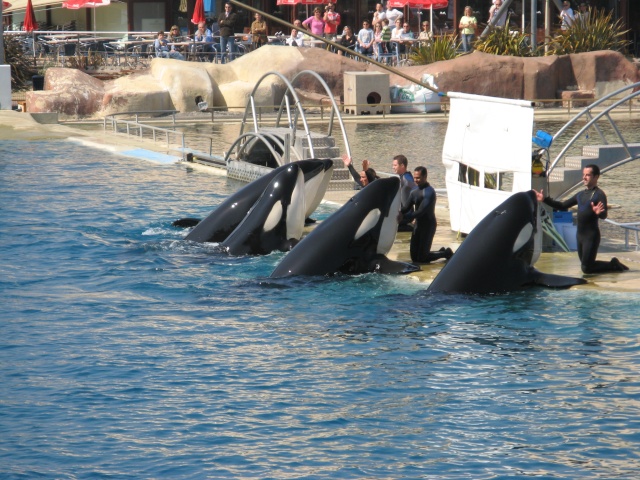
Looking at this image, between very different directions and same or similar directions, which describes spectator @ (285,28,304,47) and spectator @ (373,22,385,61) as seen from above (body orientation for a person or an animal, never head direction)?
same or similar directions

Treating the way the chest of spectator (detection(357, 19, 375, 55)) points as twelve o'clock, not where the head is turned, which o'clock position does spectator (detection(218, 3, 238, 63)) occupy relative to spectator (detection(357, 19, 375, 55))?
spectator (detection(218, 3, 238, 63)) is roughly at 3 o'clock from spectator (detection(357, 19, 375, 55)).

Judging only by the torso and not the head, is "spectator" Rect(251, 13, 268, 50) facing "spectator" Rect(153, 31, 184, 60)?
no

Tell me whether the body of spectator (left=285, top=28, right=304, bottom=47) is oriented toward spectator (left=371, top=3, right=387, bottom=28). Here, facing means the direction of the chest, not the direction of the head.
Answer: no

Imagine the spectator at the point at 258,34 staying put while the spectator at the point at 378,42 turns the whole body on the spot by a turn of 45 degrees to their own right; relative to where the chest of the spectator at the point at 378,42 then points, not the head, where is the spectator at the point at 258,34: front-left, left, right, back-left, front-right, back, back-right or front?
front-right

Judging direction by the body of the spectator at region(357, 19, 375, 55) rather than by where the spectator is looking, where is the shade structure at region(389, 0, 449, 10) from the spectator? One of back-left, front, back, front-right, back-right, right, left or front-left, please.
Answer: back-left

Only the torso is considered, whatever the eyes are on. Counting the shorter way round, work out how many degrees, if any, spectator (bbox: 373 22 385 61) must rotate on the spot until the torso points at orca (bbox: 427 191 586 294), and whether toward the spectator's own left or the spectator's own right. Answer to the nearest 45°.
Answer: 0° — they already face it

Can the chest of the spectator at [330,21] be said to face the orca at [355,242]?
yes

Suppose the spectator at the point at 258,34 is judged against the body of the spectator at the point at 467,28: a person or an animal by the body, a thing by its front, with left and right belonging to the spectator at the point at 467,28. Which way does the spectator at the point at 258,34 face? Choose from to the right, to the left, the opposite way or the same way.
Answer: the same way

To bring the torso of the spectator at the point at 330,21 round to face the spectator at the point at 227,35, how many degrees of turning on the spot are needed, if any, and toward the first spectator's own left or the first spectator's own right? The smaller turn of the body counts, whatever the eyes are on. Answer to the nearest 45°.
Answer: approximately 90° to the first spectator's own right

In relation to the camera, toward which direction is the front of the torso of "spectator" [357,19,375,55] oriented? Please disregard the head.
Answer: toward the camera

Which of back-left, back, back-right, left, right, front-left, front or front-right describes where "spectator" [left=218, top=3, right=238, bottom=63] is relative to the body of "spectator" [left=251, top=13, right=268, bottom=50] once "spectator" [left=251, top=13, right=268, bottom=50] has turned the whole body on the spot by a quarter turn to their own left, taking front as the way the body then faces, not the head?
back-right

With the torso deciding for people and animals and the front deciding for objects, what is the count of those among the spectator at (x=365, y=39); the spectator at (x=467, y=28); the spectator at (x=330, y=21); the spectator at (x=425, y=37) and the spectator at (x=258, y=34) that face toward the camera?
5

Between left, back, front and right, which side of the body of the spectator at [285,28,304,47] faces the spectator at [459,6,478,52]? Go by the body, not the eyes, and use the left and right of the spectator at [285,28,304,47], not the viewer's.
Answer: left

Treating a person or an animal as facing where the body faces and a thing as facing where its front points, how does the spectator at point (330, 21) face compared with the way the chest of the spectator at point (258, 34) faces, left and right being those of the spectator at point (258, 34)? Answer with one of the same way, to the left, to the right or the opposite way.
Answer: the same way

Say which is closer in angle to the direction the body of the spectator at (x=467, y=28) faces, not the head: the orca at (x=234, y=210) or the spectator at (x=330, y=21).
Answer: the orca

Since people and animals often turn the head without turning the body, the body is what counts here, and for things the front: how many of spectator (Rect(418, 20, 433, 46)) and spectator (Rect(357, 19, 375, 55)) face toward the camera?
2

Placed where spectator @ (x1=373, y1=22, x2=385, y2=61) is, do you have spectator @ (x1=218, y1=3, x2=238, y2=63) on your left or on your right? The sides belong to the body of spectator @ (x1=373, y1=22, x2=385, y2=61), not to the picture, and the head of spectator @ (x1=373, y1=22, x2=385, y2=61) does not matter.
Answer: on your right

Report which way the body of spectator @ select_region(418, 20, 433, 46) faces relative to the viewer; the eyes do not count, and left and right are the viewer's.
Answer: facing the viewer

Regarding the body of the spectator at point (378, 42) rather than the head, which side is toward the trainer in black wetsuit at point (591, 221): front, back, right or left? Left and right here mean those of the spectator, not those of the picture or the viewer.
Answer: front

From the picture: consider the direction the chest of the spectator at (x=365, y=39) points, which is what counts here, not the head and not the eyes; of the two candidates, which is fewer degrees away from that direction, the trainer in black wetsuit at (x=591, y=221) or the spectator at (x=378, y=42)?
the trainer in black wetsuit
